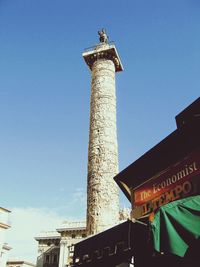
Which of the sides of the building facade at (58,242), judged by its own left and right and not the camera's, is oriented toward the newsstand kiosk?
front

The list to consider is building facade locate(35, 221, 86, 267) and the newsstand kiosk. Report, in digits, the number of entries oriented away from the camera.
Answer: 0

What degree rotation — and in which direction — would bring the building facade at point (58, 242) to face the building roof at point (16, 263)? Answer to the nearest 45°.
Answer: approximately 135° to its right

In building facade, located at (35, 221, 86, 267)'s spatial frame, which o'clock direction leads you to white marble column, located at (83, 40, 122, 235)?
The white marble column is roughly at 12 o'clock from the building facade.

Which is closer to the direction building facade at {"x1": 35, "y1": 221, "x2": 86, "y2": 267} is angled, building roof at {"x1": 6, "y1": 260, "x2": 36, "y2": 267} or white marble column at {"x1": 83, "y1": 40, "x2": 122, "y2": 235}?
the white marble column

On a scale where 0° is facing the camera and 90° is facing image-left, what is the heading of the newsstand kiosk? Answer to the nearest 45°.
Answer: approximately 45°

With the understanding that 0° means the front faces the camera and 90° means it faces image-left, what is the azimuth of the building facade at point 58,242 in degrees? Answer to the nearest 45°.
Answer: approximately 0°

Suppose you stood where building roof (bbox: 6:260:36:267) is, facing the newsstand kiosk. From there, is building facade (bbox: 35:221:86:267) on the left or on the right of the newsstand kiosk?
left

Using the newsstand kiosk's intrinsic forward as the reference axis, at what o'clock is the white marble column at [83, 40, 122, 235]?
The white marble column is roughly at 4 o'clock from the newsstand kiosk.
